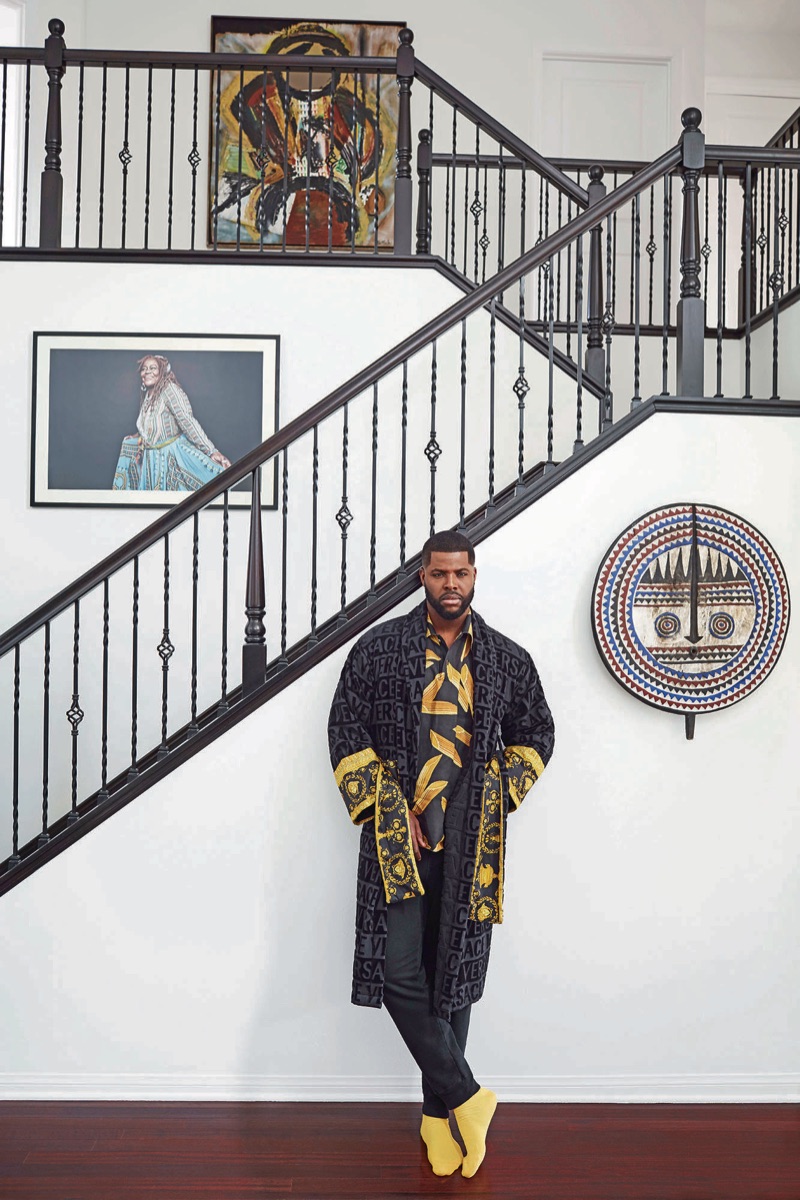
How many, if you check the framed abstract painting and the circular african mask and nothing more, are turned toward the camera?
2

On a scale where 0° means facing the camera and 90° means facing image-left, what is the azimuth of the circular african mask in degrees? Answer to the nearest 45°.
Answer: approximately 0°

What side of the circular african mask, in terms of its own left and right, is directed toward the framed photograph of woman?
right

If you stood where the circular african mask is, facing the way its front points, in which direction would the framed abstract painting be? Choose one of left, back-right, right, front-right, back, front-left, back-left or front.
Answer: back-right
